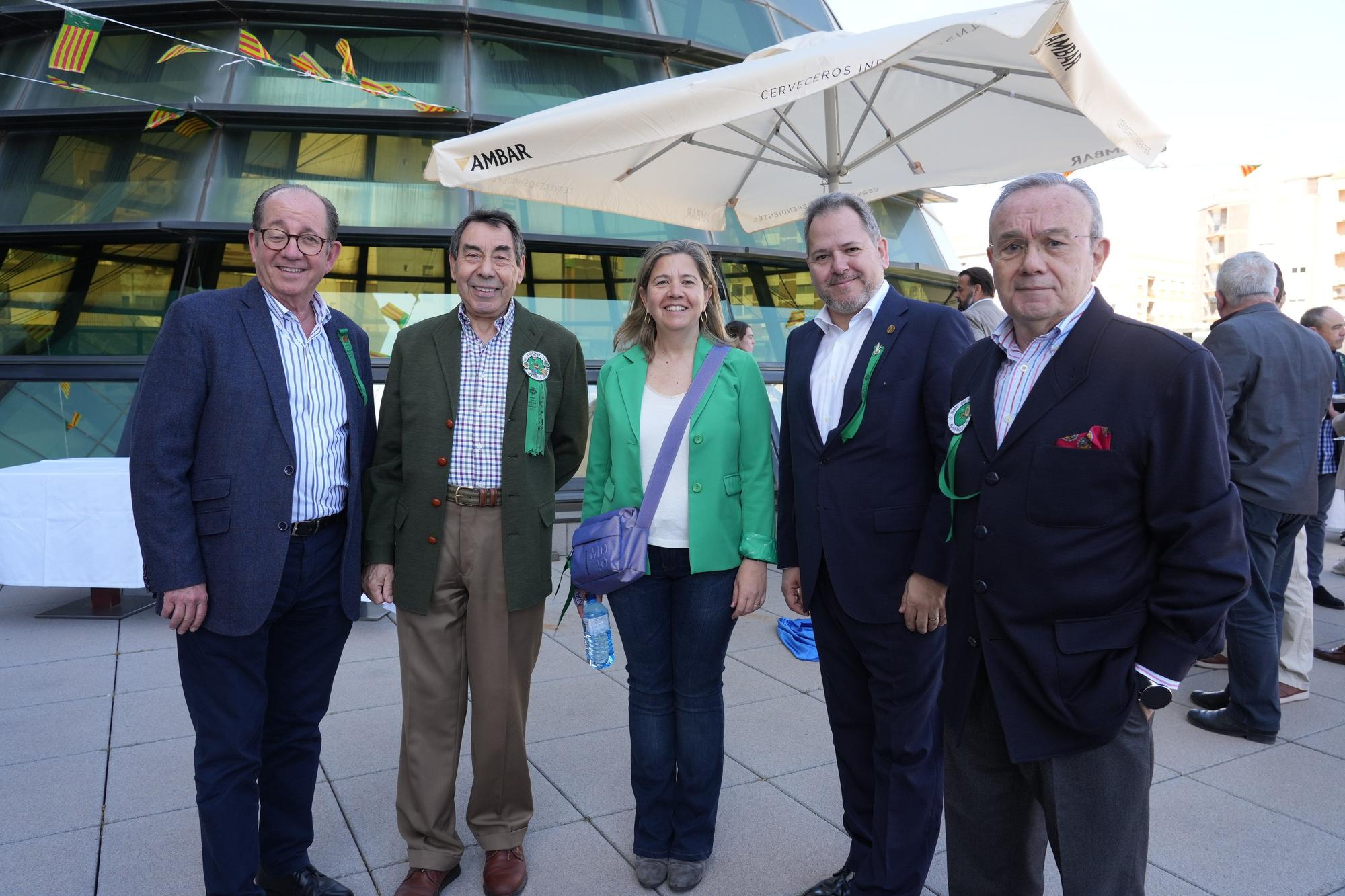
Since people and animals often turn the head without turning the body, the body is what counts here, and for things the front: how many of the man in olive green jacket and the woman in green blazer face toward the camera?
2

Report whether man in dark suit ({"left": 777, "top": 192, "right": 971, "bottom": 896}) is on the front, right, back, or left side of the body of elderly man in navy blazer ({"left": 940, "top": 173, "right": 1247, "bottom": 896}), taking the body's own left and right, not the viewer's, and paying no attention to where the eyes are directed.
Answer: right

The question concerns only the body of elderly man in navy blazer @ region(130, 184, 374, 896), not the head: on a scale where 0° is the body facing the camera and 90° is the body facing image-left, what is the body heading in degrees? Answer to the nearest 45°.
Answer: approximately 315°

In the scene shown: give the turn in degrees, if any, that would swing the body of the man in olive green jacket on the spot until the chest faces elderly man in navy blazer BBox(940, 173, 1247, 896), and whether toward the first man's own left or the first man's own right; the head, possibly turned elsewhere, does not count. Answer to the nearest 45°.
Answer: approximately 45° to the first man's own left

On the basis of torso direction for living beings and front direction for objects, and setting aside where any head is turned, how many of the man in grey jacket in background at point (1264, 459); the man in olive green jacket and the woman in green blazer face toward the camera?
2

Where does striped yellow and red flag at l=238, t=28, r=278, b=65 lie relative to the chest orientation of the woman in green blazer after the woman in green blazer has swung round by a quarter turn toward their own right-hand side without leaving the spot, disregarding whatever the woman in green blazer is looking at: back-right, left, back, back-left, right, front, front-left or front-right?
front-right

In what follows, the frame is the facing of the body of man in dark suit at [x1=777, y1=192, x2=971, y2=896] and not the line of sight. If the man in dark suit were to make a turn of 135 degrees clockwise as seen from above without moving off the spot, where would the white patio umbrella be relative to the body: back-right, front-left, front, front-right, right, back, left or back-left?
front

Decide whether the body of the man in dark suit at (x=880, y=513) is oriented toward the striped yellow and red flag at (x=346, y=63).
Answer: no

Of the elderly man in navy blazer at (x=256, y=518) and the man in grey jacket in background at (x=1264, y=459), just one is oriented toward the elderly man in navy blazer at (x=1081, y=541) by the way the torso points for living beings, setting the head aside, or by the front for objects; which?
the elderly man in navy blazer at (x=256, y=518)

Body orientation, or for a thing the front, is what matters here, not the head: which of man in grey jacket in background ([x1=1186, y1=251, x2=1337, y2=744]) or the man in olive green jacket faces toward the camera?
the man in olive green jacket

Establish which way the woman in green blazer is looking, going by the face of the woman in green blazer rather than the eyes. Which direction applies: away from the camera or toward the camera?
toward the camera

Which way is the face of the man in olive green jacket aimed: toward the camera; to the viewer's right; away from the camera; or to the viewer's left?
toward the camera

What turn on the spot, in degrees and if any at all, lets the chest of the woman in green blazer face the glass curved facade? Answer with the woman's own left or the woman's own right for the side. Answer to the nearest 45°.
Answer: approximately 135° to the woman's own right

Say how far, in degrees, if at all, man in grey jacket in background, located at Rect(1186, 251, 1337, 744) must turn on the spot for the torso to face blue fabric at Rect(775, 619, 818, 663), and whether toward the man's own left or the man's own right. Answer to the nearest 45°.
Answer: approximately 45° to the man's own left

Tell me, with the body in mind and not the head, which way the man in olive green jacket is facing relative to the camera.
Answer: toward the camera

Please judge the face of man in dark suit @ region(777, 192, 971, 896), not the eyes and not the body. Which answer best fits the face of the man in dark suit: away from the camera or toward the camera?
toward the camera

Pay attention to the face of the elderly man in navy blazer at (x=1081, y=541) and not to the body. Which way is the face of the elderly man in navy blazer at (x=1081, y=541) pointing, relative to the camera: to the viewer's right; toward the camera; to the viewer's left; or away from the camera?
toward the camera

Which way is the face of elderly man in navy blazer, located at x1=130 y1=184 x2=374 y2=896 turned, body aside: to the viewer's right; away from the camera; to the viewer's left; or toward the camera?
toward the camera

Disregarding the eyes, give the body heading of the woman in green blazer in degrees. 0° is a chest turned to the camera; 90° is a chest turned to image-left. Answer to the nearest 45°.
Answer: approximately 0°
